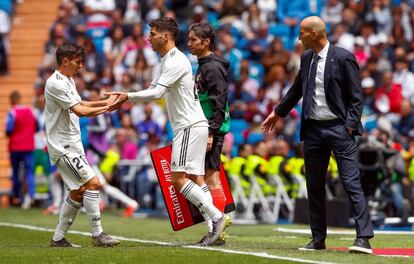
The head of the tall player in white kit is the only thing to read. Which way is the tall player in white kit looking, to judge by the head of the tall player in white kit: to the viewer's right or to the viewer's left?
to the viewer's left

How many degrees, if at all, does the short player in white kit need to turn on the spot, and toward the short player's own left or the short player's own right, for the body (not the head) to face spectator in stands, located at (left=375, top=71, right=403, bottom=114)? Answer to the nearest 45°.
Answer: approximately 45° to the short player's own left

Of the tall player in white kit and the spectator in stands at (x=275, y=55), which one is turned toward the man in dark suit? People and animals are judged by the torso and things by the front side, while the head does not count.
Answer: the spectator in stands

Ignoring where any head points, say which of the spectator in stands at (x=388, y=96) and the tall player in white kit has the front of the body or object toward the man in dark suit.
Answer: the spectator in stands

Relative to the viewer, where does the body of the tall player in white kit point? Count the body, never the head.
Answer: to the viewer's left

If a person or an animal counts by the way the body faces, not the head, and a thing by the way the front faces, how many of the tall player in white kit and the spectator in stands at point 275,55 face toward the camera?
1

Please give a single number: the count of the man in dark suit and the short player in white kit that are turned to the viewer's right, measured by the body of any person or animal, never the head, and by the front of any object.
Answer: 1

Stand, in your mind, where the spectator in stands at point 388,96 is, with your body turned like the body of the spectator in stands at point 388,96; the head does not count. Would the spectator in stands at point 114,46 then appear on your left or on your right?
on your right

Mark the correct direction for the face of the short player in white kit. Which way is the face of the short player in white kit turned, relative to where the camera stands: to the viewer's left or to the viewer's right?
to the viewer's right
